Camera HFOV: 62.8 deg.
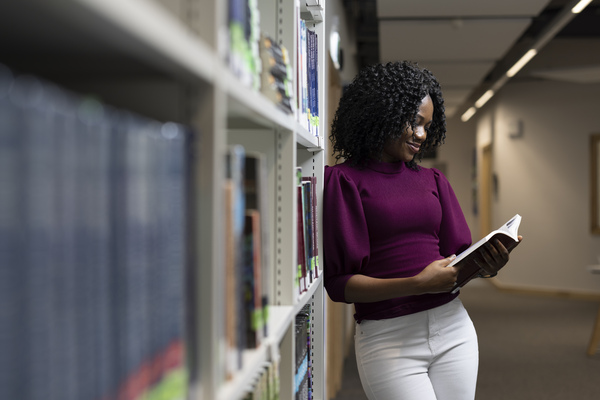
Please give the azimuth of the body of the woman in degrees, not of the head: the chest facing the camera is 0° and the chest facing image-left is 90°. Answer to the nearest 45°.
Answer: approximately 315°

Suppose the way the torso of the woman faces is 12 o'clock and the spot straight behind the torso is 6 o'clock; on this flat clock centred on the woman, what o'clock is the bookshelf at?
The bookshelf is roughly at 2 o'clock from the woman.

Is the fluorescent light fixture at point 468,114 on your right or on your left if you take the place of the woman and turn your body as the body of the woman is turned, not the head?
on your left

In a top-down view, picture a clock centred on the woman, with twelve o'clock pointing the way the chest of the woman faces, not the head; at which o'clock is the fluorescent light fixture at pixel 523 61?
The fluorescent light fixture is roughly at 8 o'clock from the woman.

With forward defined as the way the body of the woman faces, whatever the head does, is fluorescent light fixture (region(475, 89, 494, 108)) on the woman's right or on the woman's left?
on the woman's left

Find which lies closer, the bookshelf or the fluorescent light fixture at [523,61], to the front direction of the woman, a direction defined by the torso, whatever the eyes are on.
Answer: the bookshelf

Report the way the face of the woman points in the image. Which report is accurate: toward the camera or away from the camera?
toward the camera

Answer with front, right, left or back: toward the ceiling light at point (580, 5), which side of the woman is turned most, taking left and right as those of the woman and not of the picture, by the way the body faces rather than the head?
left

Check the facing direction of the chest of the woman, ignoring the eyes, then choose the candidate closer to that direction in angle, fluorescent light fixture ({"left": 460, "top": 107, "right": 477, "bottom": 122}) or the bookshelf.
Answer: the bookshelf
